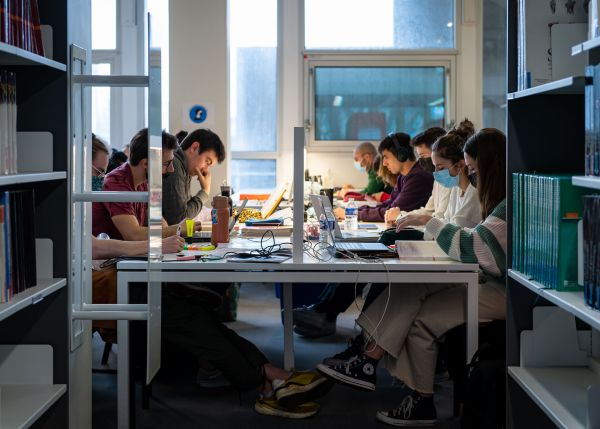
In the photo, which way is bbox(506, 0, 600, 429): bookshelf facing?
to the viewer's left

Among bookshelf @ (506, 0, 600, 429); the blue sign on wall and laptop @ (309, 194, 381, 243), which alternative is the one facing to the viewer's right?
the laptop

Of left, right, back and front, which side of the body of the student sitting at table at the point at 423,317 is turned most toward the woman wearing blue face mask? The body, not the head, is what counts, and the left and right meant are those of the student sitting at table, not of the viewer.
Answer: right

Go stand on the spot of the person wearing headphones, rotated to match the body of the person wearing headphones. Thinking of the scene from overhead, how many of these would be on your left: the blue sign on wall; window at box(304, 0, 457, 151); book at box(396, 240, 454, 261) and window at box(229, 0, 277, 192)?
1

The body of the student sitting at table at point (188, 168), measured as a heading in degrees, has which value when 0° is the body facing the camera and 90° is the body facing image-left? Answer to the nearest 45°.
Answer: approximately 270°

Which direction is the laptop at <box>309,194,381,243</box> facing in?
to the viewer's right

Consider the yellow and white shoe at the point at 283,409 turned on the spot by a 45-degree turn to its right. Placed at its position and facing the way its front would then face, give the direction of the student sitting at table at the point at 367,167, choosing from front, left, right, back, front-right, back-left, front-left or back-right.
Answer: back-left

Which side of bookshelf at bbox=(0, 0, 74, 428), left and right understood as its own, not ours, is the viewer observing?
right

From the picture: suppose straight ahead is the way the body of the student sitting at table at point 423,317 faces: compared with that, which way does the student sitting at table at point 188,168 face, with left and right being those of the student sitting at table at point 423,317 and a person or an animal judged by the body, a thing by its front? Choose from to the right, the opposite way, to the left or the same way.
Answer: the opposite way

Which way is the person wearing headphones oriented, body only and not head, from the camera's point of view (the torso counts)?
to the viewer's left

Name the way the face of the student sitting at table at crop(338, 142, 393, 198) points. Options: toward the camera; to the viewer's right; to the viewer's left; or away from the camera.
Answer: to the viewer's left

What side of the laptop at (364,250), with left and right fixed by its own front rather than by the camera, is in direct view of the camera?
right

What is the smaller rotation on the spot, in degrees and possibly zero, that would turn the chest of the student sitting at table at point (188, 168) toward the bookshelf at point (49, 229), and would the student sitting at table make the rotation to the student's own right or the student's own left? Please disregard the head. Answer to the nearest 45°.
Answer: approximately 90° to the student's own right

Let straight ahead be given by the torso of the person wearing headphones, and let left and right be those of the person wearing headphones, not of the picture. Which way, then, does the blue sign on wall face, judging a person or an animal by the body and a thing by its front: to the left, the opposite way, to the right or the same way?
to the left

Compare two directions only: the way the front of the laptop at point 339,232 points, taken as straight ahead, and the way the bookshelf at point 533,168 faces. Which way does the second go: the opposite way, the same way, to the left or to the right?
the opposite way

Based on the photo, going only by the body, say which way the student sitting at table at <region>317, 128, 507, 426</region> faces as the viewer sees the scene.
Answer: to the viewer's left

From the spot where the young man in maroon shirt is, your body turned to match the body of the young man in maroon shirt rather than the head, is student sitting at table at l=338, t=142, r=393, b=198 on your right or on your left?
on your left

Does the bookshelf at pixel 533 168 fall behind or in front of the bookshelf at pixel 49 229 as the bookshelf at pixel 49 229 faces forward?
in front
